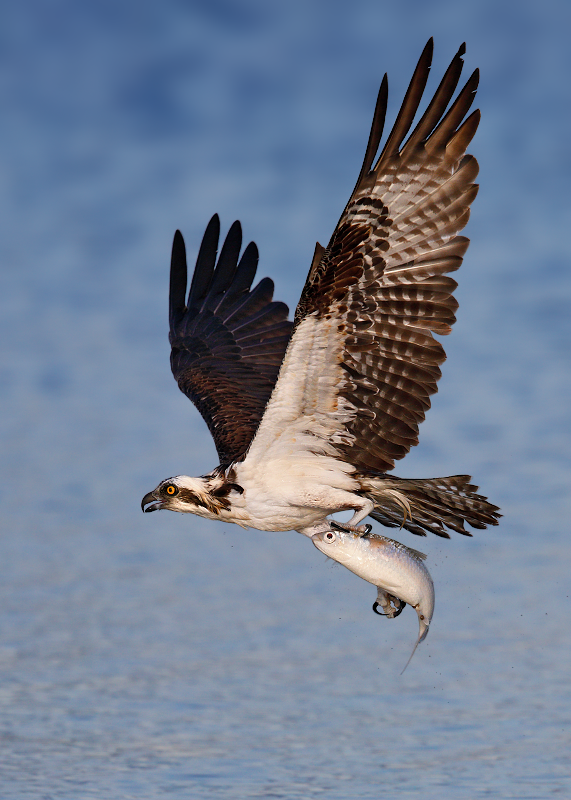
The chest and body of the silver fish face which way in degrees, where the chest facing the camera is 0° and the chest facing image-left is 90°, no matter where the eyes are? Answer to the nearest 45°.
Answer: approximately 90°

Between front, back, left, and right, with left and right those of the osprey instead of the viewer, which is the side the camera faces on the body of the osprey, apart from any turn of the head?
left
